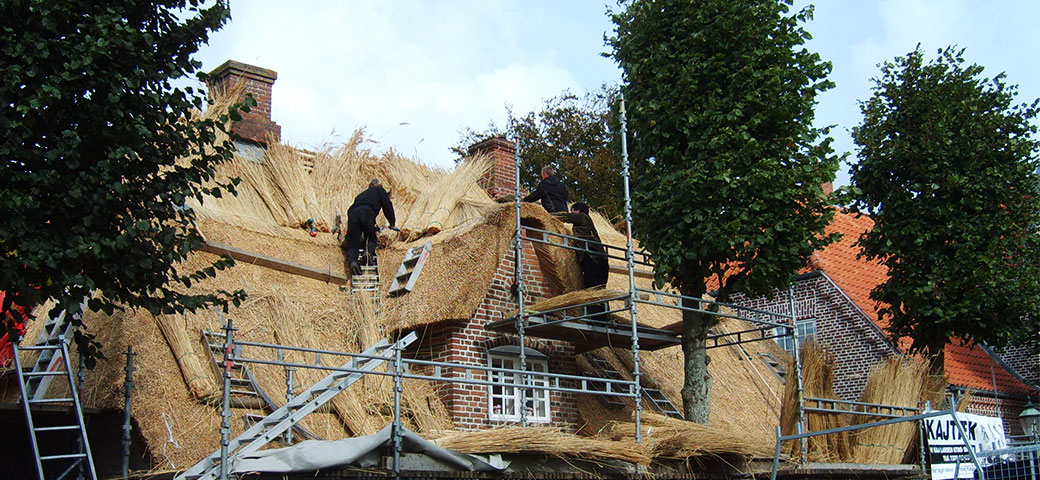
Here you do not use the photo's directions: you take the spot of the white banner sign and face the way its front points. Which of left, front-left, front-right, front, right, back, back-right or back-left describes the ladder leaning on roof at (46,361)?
front-right

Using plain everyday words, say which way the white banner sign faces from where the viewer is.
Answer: facing the viewer

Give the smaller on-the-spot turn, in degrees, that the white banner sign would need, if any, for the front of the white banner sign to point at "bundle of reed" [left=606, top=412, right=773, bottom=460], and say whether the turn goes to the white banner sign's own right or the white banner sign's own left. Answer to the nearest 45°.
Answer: approximately 45° to the white banner sign's own right

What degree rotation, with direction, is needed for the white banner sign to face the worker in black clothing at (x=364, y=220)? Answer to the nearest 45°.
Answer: approximately 90° to its right

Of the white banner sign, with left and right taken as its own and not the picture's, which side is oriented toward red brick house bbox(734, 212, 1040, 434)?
back

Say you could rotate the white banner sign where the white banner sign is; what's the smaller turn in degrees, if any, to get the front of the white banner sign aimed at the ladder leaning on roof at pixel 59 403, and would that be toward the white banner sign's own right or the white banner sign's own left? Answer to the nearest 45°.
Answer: approximately 45° to the white banner sign's own right

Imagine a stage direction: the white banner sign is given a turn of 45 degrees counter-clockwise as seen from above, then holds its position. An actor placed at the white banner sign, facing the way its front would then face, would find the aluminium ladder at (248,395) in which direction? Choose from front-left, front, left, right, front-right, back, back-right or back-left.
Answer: right

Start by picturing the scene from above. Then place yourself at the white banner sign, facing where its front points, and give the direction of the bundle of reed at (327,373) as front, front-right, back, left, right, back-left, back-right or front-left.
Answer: front-right

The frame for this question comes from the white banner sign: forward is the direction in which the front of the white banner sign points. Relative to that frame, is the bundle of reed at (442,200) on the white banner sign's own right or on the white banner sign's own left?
on the white banner sign's own right

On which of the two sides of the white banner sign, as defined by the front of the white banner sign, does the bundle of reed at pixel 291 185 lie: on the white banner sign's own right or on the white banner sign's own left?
on the white banner sign's own right

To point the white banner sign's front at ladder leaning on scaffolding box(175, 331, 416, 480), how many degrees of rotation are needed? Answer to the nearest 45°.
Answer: approximately 45° to its right

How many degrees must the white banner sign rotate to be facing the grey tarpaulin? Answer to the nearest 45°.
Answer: approximately 45° to its right

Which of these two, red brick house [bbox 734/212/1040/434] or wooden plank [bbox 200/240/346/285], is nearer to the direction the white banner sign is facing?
the wooden plank

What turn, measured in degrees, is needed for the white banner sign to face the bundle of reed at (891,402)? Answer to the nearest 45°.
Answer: approximately 135° to its right

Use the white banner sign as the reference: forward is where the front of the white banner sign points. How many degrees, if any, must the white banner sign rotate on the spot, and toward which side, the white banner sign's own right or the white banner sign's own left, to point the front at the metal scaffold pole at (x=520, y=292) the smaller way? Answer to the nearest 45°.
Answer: approximately 45° to the white banner sign's own right
